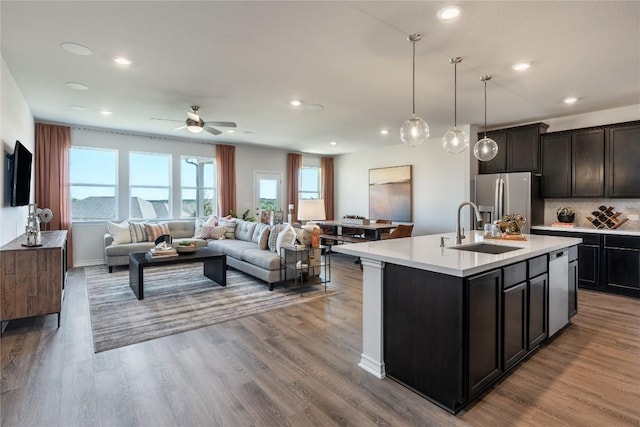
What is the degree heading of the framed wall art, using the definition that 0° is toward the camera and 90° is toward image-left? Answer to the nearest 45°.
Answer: approximately 45°

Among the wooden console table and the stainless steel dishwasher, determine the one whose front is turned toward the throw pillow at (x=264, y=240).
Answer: the wooden console table

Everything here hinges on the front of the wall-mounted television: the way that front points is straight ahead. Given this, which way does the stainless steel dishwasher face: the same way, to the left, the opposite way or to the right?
to the right

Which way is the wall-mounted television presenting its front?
to the viewer's right

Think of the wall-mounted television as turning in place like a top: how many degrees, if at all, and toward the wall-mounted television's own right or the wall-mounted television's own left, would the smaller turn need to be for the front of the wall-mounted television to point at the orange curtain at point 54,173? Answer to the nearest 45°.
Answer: approximately 90° to the wall-mounted television's own left

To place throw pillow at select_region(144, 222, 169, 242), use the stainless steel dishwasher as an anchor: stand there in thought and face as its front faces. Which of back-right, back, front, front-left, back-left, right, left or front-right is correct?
back

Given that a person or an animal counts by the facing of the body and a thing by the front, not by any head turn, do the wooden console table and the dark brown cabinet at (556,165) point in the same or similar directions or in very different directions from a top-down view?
very different directions

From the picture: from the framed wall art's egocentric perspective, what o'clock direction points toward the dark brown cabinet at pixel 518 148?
The dark brown cabinet is roughly at 9 o'clock from the framed wall art.

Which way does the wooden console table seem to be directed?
to the viewer's right

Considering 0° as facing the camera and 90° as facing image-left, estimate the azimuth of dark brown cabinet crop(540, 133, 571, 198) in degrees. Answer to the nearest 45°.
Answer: approximately 0°

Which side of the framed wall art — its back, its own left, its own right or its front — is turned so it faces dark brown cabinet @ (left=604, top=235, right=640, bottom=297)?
left

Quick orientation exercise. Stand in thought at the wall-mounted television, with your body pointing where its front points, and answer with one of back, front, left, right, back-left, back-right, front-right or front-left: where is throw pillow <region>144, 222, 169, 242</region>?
front-left

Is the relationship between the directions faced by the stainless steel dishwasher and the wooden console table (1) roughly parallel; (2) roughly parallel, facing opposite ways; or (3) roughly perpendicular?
roughly perpendicular
